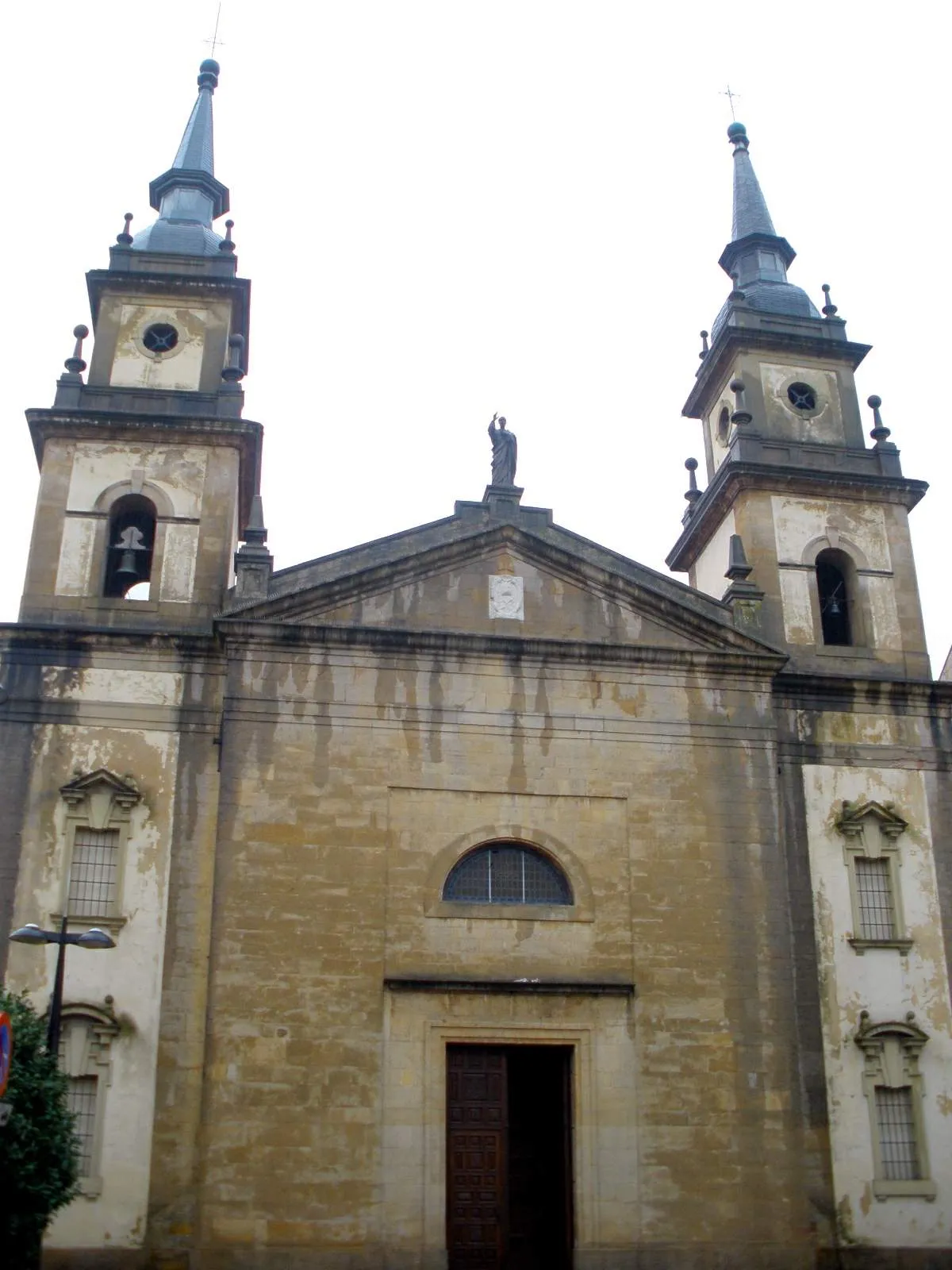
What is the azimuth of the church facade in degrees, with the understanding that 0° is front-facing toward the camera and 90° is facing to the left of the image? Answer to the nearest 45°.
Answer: approximately 0°
